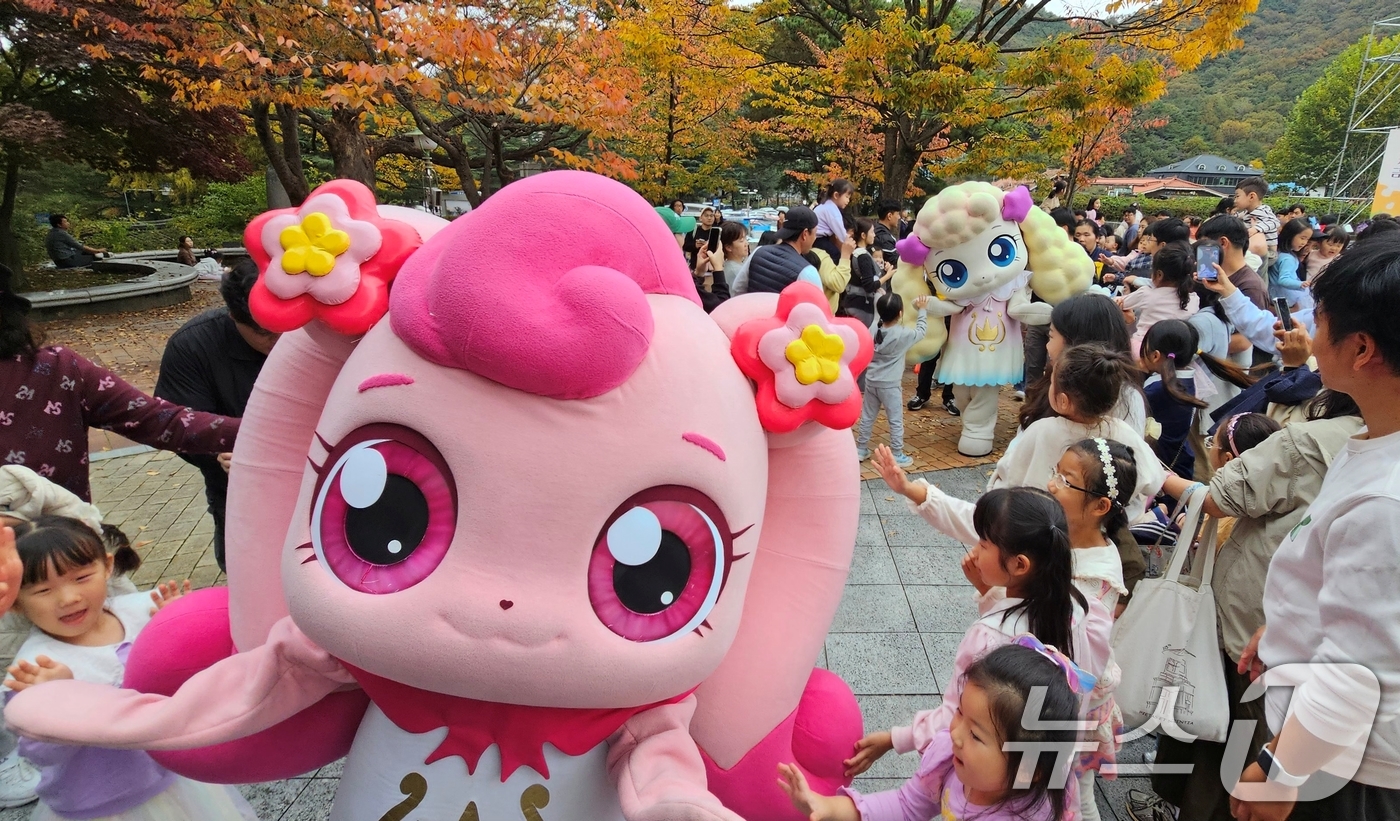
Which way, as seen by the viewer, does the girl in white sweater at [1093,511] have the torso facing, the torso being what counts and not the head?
to the viewer's left

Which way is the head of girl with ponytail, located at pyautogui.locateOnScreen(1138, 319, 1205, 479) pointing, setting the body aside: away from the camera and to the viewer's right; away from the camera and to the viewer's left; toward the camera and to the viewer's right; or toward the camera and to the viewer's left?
away from the camera and to the viewer's left

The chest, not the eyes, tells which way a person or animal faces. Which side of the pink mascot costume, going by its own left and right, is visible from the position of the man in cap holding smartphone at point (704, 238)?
back

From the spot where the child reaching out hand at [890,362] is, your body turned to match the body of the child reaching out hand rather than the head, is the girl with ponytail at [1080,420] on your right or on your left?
on your right

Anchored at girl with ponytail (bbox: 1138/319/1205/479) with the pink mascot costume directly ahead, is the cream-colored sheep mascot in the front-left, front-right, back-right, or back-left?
back-right

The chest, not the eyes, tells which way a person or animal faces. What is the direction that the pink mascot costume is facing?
toward the camera

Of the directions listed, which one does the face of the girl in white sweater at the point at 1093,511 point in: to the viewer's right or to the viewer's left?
to the viewer's left

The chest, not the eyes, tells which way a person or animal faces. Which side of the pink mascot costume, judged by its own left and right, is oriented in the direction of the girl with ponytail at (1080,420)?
left

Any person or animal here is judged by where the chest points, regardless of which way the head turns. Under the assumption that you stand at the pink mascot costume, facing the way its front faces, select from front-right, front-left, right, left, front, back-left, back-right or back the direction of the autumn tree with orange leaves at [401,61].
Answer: back

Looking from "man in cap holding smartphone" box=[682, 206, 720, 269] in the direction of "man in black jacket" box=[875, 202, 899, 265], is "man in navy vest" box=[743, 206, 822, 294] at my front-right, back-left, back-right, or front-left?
front-right

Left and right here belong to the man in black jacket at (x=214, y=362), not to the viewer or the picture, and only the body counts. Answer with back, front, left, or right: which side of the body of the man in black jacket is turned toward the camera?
right
